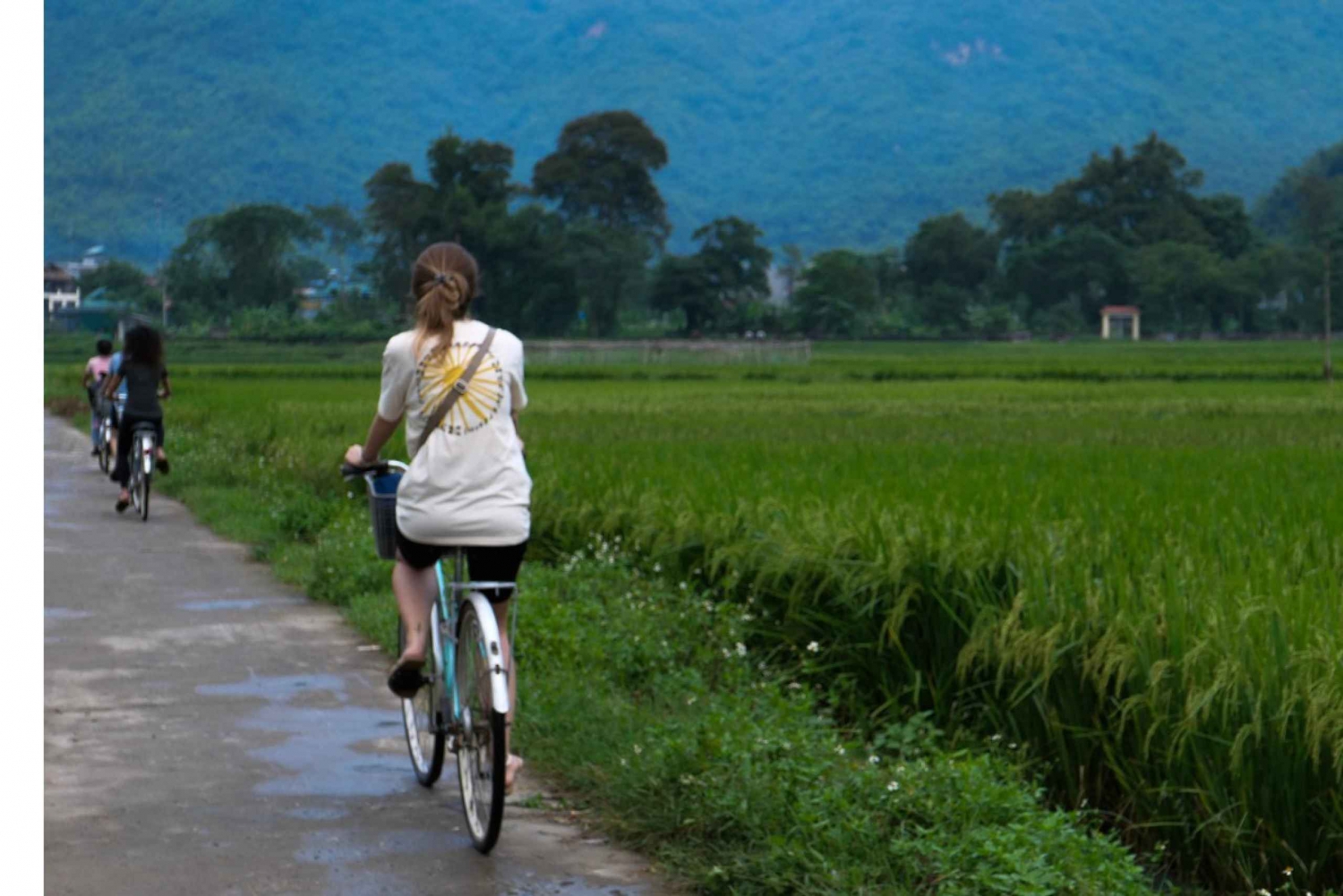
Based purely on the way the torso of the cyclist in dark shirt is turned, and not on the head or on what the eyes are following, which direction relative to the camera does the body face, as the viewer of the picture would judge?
away from the camera

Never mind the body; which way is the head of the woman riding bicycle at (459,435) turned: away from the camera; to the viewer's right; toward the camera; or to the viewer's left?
away from the camera

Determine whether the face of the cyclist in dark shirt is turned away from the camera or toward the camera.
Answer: away from the camera

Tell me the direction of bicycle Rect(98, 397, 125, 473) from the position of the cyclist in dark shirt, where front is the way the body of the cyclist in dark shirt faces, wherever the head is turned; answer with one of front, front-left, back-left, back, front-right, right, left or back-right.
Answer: front

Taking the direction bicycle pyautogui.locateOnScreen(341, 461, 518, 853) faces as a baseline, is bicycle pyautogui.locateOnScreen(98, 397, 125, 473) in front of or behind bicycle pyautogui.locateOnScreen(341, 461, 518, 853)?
in front

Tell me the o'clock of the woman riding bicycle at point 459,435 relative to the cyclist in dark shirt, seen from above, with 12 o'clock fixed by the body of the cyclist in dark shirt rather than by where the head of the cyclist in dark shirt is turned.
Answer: The woman riding bicycle is roughly at 6 o'clock from the cyclist in dark shirt.

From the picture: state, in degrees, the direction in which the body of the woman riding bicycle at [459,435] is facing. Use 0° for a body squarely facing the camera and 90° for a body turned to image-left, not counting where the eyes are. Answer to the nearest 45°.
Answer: approximately 180°

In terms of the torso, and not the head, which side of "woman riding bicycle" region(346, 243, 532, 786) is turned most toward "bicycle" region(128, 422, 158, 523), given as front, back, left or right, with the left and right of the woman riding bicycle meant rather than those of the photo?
front

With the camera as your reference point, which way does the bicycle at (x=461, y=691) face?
facing away from the viewer and to the left of the viewer

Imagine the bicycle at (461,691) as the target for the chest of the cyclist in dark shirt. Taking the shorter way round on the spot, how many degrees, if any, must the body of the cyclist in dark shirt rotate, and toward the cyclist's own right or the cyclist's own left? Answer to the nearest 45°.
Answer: approximately 180°

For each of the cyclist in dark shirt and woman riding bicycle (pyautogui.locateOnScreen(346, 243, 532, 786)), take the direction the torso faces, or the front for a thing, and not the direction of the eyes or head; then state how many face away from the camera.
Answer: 2
